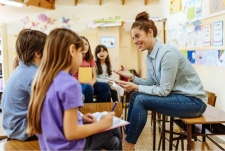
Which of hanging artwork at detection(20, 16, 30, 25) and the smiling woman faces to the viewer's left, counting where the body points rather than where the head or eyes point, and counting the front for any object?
the smiling woman

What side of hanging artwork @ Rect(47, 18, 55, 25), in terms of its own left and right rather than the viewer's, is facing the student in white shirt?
front

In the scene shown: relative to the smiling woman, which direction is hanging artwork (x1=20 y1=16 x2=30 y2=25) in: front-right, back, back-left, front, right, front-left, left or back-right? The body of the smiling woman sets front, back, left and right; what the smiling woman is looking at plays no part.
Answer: front-right

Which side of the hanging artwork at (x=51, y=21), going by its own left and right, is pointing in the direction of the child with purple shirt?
front

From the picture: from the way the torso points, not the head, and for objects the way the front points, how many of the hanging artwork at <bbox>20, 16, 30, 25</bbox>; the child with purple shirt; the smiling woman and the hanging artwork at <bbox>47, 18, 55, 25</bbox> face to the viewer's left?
1

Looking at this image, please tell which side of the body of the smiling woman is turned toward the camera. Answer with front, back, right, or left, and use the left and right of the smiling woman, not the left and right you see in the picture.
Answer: left

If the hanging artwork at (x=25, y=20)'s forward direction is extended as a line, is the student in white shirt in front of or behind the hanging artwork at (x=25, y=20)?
in front

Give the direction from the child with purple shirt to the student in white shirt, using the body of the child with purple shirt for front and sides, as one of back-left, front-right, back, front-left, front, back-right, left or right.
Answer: front-left

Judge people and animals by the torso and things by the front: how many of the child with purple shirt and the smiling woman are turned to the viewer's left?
1

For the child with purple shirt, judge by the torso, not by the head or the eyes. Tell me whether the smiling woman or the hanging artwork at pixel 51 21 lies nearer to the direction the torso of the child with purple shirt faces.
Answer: the smiling woman

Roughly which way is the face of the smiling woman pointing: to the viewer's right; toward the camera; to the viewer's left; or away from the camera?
to the viewer's left

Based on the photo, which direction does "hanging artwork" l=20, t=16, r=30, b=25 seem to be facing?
toward the camera

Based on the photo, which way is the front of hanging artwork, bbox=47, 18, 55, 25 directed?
toward the camera
